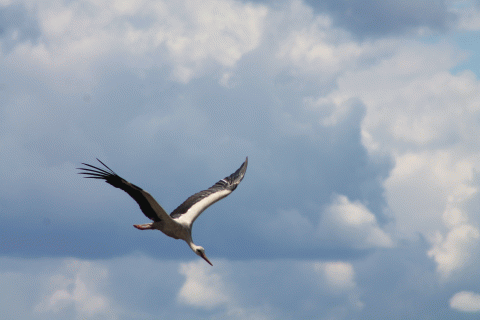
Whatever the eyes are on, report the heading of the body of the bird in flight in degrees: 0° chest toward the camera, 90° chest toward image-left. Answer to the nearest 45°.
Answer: approximately 315°
